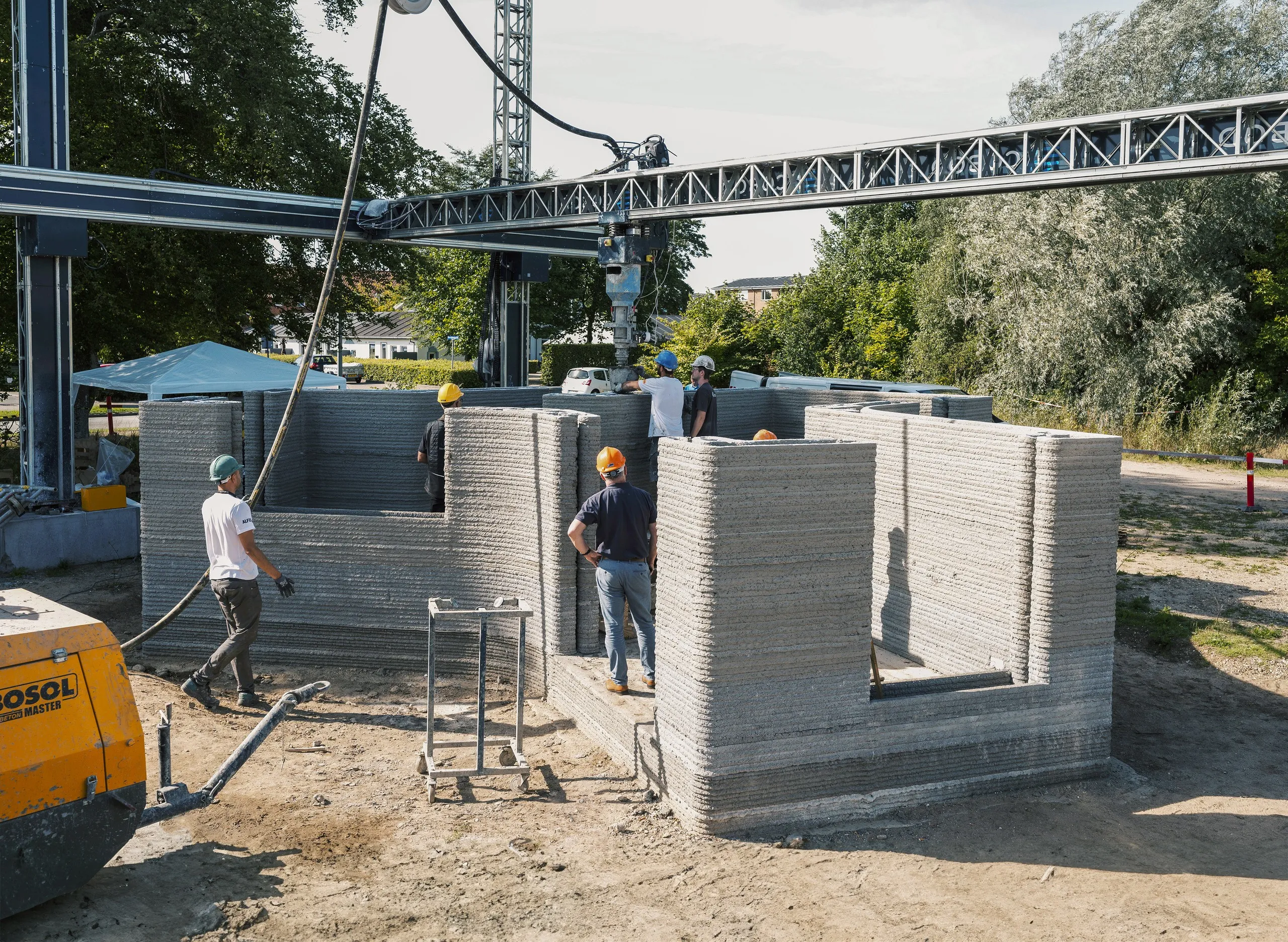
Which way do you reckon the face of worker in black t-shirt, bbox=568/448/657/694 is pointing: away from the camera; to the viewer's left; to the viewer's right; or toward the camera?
away from the camera

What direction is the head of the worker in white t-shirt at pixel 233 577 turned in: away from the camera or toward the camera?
away from the camera

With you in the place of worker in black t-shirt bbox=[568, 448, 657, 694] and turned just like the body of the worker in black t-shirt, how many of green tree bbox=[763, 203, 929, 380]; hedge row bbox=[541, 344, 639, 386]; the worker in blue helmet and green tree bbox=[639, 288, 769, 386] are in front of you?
4

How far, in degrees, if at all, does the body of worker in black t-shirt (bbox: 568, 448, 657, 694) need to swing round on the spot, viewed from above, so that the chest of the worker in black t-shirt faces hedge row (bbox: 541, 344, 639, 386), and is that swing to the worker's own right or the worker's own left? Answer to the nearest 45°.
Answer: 0° — they already face it

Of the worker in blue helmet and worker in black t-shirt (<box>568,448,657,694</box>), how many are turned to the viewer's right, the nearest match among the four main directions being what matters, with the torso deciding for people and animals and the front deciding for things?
0

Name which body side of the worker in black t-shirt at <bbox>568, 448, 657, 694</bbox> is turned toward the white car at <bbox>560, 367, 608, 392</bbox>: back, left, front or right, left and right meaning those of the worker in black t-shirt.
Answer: front

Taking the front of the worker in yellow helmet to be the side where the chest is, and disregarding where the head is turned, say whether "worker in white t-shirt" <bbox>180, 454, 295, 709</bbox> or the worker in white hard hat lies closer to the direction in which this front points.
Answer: the worker in white hard hat

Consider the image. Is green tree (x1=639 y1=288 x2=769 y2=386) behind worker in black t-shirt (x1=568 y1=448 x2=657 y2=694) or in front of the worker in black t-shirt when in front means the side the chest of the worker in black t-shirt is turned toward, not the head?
in front

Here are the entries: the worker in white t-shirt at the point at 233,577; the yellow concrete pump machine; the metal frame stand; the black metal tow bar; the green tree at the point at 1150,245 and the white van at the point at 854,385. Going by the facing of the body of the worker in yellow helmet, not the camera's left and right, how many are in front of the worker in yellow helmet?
2

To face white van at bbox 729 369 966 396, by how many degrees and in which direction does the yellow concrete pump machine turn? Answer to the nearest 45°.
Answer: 0° — it already faces it

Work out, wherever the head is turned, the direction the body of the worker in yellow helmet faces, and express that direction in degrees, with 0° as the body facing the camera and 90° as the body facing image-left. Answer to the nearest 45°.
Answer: approximately 225°

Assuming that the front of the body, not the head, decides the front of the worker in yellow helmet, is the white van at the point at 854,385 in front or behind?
in front

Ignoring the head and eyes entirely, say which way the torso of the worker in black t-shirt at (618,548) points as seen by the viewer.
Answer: away from the camera

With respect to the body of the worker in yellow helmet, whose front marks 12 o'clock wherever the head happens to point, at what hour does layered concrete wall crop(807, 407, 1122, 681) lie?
The layered concrete wall is roughly at 3 o'clock from the worker in yellow helmet.

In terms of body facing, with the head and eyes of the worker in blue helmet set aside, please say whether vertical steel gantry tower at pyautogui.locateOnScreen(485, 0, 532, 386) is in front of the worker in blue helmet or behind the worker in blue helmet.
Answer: in front
